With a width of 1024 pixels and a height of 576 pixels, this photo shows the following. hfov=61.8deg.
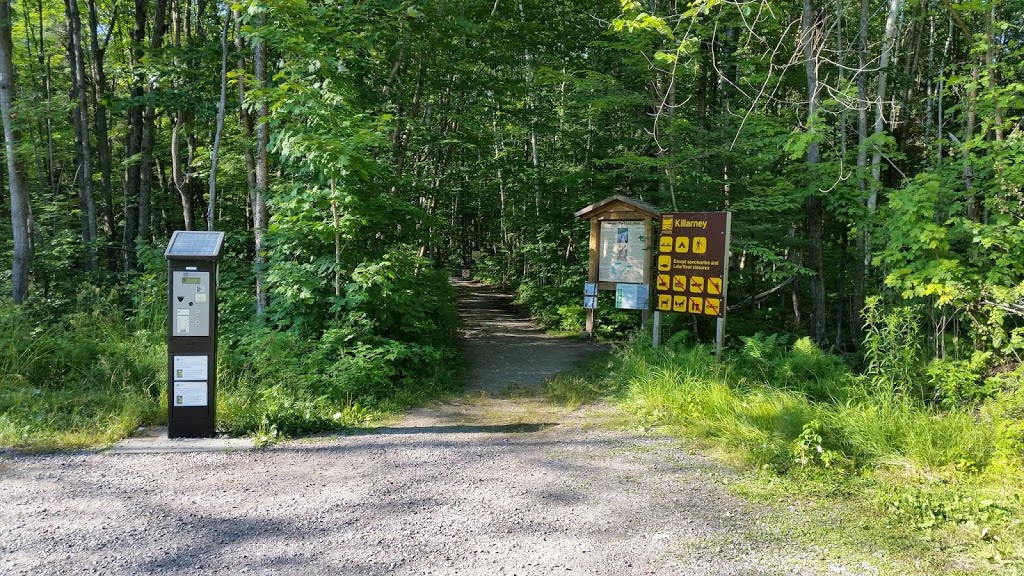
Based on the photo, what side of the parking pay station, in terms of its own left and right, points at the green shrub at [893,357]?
left

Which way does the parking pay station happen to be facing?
toward the camera

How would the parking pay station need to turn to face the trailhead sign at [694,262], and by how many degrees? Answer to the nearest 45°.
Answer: approximately 90° to its left
